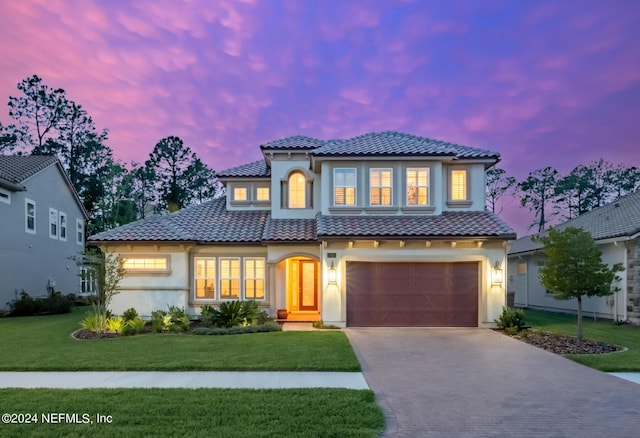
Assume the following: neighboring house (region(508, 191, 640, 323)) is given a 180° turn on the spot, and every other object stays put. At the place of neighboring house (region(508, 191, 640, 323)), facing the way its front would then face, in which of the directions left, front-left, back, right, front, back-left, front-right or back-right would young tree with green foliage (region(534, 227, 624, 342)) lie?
back-left

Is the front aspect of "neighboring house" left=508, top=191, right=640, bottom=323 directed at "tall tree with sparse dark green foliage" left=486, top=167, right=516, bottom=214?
no

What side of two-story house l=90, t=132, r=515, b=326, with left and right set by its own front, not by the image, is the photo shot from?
front

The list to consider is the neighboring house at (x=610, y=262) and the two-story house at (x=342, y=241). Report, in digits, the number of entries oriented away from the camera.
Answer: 0

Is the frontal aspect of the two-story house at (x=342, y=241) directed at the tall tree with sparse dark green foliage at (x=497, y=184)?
no

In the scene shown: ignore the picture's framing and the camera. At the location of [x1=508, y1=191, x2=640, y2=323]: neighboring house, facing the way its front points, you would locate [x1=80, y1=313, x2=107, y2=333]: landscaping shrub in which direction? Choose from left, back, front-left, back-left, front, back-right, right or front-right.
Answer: right

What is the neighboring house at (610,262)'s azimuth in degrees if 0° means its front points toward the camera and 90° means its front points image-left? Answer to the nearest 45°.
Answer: approximately 315°

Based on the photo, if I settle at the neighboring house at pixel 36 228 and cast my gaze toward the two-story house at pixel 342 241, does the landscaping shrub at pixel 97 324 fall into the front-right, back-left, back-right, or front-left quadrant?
front-right

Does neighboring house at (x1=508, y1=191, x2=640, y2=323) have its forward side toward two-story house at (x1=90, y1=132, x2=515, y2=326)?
no
